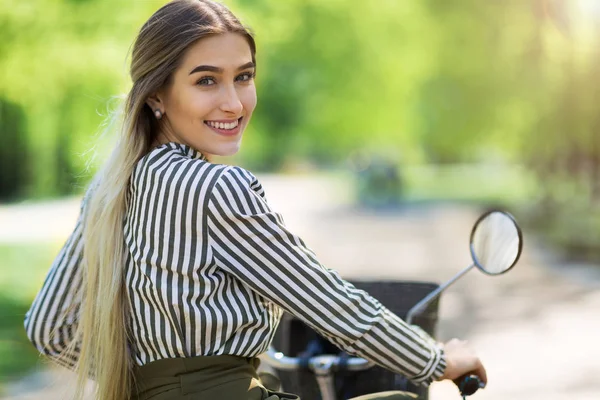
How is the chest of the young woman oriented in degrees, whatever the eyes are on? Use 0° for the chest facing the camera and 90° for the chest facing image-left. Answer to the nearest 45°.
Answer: approximately 225°
